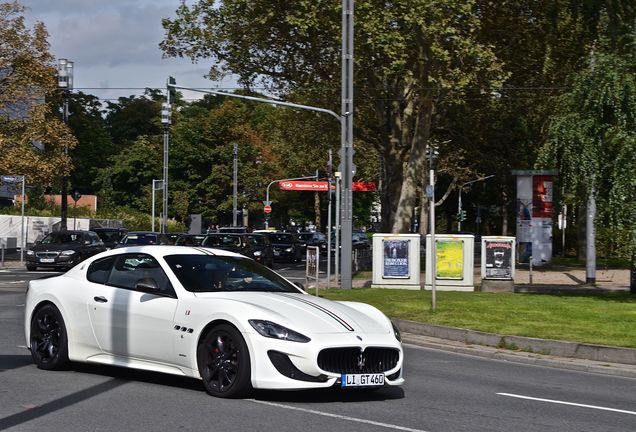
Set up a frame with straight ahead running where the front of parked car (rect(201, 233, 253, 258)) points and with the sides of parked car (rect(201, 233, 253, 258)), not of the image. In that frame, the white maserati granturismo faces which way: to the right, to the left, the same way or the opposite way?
to the left

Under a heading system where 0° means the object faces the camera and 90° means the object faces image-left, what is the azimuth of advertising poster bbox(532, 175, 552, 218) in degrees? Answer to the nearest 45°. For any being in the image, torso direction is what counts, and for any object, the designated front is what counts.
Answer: approximately 0°

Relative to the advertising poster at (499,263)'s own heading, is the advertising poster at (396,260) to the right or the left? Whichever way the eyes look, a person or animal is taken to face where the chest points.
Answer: on its right

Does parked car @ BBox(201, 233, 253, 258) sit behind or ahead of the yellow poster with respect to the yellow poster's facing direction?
behind

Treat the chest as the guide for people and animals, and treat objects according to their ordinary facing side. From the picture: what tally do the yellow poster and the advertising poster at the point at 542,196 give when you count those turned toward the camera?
2

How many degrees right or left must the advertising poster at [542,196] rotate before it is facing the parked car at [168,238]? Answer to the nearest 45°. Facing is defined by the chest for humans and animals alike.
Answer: approximately 90° to its right

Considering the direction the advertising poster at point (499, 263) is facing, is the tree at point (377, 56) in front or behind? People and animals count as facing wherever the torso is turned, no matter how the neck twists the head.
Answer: behind
